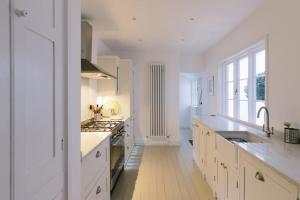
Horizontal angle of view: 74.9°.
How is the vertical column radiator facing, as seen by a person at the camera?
facing the viewer

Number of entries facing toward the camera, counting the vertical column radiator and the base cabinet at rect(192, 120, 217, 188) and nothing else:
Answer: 1

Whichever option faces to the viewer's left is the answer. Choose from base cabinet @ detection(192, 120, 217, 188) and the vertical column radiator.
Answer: the base cabinet

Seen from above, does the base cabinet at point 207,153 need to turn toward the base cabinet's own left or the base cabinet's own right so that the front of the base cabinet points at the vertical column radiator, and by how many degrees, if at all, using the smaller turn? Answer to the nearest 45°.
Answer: approximately 45° to the base cabinet's own right

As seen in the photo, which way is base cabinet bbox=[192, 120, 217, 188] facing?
to the viewer's left

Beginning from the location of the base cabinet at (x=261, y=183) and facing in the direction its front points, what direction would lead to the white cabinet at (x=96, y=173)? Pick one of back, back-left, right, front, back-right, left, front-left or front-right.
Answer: front-right

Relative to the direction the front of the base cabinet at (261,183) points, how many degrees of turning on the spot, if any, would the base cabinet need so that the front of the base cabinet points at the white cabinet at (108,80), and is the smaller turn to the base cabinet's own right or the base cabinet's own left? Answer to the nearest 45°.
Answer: approximately 90° to the base cabinet's own right

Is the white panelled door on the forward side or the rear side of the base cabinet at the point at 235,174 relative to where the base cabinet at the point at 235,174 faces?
on the forward side

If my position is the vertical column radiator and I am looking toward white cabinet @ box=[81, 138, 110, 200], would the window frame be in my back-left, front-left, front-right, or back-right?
front-left

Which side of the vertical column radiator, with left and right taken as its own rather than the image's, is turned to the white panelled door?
front

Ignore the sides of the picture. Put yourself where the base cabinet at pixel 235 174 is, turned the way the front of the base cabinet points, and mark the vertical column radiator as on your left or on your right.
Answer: on your right

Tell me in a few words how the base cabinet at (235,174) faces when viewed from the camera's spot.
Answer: facing the viewer and to the left of the viewer

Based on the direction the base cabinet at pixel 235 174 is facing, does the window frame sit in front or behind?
behind

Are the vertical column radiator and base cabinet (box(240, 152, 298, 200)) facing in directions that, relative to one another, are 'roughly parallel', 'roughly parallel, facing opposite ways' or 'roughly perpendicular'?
roughly perpendicular

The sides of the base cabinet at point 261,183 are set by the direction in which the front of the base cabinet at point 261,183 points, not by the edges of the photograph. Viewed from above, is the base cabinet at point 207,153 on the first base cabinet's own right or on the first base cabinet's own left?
on the first base cabinet's own right
